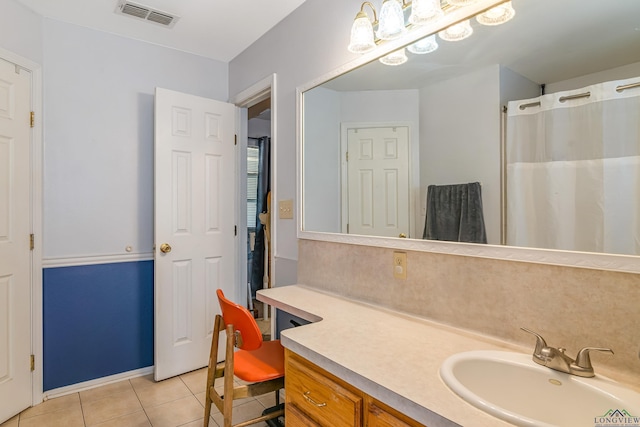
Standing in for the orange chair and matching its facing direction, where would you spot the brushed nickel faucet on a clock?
The brushed nickel faucet is roughly at 3 o'clock from the orange chair.

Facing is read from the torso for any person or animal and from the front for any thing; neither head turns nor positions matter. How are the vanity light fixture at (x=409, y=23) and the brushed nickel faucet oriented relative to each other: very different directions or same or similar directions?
same or similar directions

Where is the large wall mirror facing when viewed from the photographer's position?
facing the viewer and to the left of the viewer

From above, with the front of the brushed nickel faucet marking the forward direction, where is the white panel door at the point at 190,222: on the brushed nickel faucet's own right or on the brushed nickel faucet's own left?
on the brushed nickel faucet's own right

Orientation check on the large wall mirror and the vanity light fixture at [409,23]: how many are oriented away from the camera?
0

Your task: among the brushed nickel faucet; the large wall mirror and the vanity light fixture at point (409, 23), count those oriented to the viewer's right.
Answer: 0

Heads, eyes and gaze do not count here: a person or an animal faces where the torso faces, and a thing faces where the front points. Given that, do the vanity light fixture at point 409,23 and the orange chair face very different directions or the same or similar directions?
very different directions

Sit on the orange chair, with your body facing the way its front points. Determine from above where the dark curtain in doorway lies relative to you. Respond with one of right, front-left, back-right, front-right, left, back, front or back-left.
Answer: front-left

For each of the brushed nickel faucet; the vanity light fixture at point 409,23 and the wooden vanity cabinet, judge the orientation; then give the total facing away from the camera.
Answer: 0

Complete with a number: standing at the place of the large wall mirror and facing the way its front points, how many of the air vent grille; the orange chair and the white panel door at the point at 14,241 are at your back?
0

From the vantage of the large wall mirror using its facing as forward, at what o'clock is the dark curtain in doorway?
The dark curtain in doorway is roughly at 3 o'clock from the large wall mirror.

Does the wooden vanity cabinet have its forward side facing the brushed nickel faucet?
no

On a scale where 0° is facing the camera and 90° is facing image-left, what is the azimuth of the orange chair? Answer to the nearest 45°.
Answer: approximately 225°

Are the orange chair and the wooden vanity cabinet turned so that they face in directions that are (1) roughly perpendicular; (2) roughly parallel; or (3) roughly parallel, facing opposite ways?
roughly parallel, facing opposite ways
